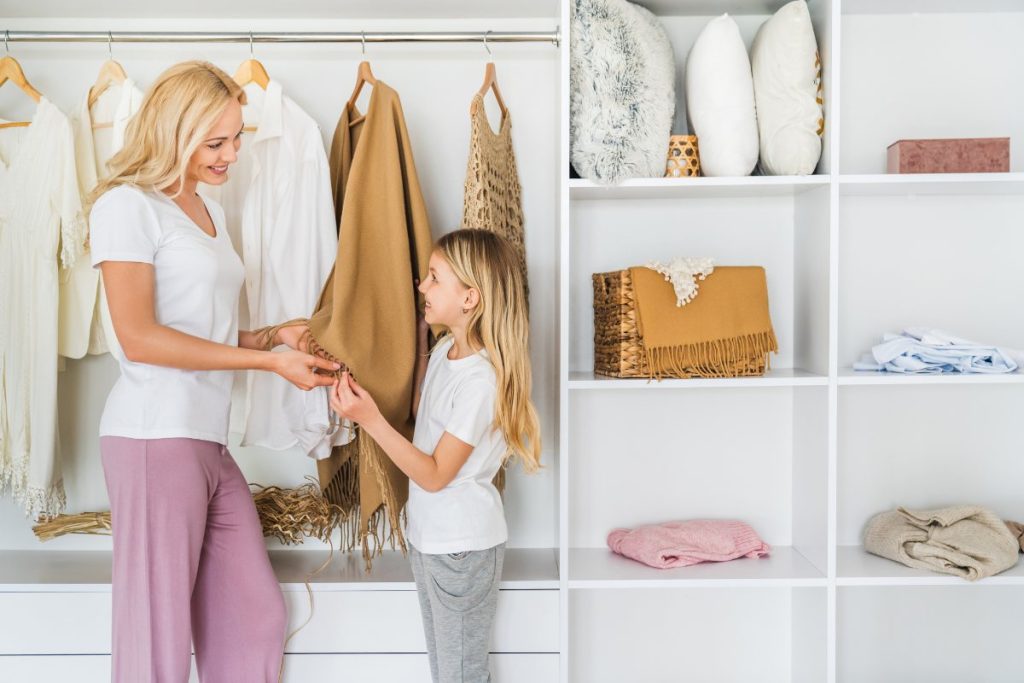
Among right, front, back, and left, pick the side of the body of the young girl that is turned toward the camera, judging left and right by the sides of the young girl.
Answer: left

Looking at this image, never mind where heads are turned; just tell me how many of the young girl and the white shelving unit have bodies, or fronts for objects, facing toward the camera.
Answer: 1

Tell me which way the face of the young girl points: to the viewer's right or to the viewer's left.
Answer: to the viewer's left

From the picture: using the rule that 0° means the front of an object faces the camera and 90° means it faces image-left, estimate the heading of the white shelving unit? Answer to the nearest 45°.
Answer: approximately 0°

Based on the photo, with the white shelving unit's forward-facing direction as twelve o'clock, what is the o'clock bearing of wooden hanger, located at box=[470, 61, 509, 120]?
The wooden hanger is roughly at 2 o'clock from the white shelving unit.

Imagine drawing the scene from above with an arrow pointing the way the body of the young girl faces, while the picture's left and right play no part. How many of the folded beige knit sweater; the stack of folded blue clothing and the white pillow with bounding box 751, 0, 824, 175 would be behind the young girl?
3

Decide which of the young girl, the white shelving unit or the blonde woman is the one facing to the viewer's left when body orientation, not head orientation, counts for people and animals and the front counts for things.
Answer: the young girl

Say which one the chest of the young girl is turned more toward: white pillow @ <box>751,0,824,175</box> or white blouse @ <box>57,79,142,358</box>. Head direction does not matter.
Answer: the white blouse

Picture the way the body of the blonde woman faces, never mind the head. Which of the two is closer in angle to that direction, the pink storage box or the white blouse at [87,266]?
the pink storage box

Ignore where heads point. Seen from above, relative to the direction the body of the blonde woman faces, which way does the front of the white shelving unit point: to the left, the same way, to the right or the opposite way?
to the right
